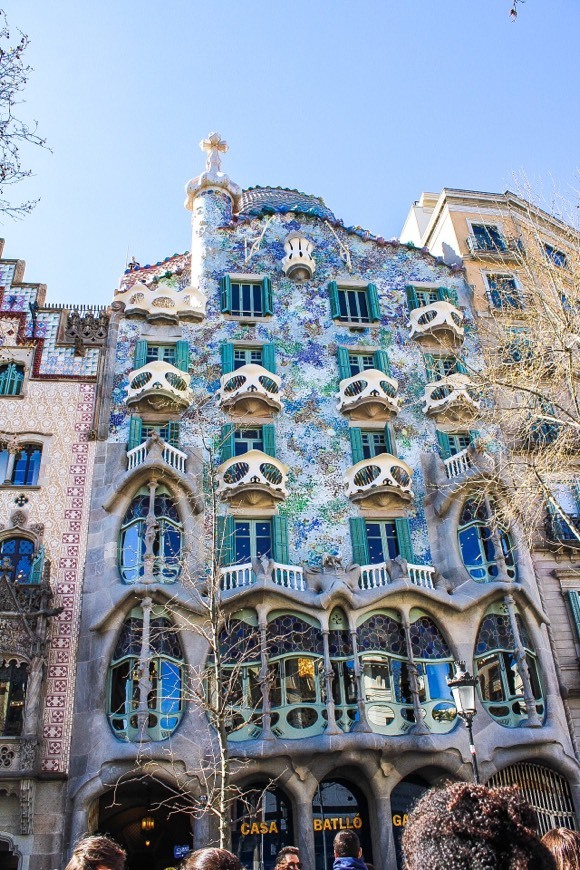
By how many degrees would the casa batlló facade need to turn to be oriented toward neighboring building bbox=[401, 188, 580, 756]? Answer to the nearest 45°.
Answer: approximately 90° to its left

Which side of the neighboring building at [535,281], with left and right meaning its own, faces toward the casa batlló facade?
right

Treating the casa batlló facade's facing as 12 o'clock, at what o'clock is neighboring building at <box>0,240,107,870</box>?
The neighboring building is roughly at 3 o'clock from the casa batlló facade.

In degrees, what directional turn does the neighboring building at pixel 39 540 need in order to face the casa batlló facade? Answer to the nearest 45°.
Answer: approximately 90° to its left

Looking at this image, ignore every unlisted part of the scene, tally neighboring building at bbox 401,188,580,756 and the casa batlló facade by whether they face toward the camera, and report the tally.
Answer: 2

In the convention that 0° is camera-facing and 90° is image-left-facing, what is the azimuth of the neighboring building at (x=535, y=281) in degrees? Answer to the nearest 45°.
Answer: approximately 0°

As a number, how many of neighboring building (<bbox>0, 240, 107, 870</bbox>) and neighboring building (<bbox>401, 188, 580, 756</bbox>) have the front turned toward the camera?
2
